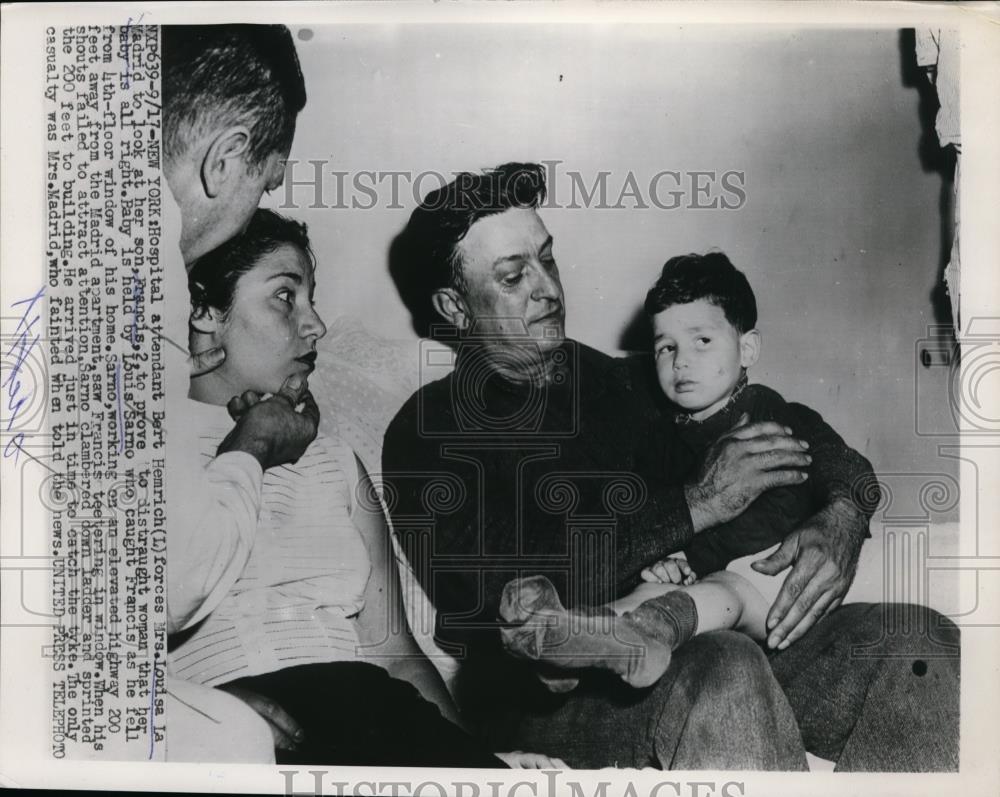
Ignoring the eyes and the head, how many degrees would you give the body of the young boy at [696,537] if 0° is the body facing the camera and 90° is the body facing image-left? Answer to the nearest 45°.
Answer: approximately 45°

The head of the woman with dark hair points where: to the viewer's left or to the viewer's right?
to the viewer's right
